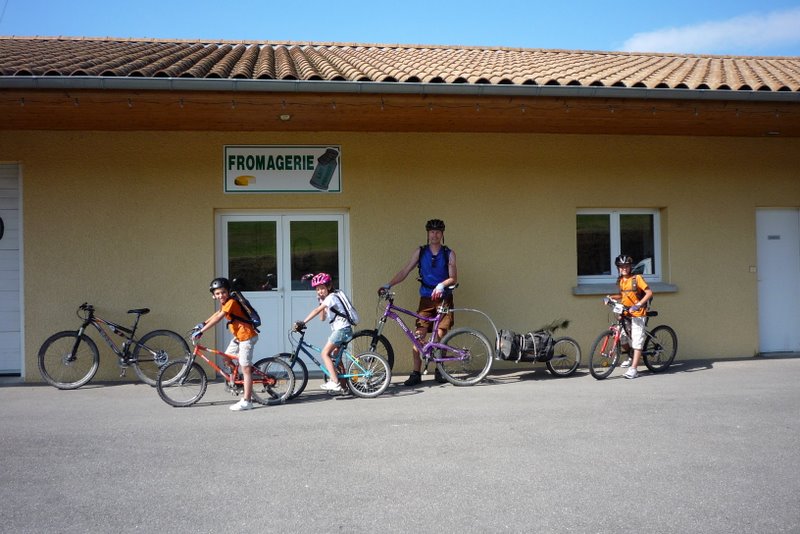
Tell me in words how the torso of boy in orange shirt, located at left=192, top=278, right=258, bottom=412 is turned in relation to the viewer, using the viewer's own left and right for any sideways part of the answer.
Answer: facing to the left of the viewer

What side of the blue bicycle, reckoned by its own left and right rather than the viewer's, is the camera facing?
left

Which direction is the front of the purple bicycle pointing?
to the viewer's left

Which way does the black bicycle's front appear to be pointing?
to the viewer's left

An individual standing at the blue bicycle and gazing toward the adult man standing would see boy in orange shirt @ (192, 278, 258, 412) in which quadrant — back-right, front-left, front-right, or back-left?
back-left

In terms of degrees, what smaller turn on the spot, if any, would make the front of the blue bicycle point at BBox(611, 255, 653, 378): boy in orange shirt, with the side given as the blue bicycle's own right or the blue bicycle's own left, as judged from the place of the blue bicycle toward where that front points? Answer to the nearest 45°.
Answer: approximately 180°

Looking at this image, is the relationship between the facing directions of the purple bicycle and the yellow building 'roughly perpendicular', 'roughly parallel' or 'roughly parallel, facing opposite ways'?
roughly perpendicular

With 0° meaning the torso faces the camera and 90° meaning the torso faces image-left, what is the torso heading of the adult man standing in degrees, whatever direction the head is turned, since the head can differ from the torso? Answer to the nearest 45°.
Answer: approximately 0°

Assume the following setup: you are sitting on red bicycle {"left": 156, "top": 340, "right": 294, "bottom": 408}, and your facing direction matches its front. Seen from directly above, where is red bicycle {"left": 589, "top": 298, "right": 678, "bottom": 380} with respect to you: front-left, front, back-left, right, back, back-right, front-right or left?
back

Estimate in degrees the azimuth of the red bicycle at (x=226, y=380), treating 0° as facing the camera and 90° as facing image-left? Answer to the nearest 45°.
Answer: approximately 90°

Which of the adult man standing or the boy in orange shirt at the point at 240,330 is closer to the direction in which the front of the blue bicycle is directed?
the boy in orange shirt
